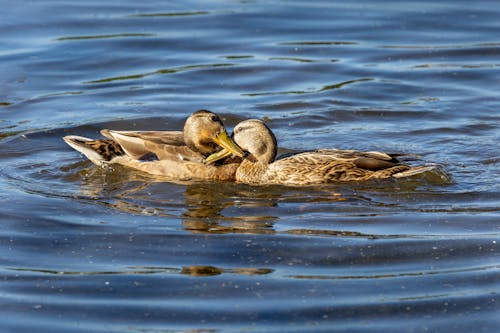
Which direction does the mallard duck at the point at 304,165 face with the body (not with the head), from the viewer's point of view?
to the viewer's left

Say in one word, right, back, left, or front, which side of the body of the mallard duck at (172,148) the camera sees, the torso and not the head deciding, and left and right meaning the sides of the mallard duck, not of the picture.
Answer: right
